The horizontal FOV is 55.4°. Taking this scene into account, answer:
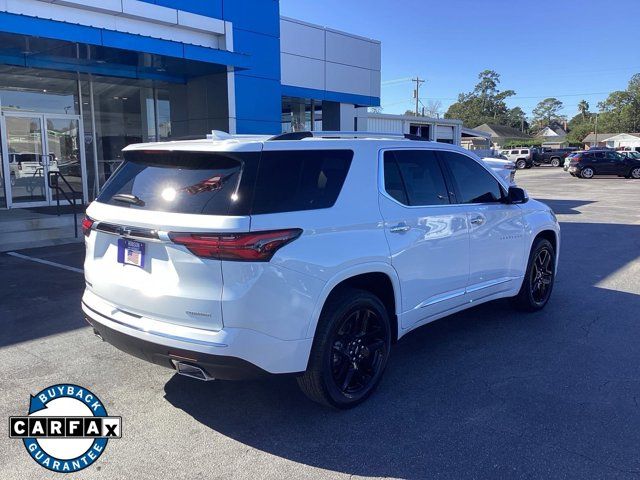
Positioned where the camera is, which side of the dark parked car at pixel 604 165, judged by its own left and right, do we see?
right

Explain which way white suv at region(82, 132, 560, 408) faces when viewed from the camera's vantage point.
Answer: facing away from the viewer and to the right of the viewer

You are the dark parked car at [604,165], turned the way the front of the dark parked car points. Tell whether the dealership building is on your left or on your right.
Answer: on your right

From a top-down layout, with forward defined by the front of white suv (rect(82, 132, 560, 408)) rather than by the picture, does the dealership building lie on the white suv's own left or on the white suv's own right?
on the white suv's own left

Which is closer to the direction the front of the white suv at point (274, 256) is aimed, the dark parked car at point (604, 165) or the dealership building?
the dark parked car

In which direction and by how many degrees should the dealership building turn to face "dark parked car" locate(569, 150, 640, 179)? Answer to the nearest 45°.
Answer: approximately 90° to its left

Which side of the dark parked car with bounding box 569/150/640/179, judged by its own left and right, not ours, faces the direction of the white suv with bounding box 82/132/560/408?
right
